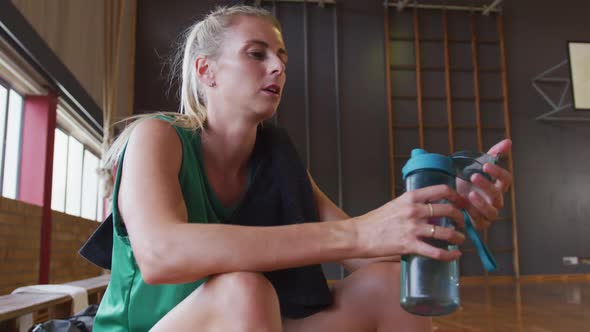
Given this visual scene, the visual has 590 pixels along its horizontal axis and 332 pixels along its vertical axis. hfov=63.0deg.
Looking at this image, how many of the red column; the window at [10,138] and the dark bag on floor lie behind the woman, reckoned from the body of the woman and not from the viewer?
3

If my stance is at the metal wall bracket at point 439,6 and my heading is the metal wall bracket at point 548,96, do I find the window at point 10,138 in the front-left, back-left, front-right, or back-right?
back-right

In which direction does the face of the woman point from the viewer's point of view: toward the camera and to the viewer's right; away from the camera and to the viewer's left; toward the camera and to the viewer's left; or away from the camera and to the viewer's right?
toward the camera and to the viewer's right

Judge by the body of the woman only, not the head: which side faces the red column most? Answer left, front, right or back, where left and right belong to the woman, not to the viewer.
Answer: back

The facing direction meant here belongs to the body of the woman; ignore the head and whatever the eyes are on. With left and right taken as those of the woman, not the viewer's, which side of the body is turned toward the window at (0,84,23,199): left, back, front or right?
back

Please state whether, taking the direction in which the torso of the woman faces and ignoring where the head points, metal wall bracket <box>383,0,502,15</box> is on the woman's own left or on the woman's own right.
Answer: on the woman's own left

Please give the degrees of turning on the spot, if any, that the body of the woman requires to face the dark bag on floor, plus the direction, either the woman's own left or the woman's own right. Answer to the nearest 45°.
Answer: approximately 180°

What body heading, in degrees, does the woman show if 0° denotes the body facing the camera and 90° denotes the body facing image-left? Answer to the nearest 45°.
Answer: approximately 315°

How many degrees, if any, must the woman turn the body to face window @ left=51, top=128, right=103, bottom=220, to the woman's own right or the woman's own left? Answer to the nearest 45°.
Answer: approximately 180°
